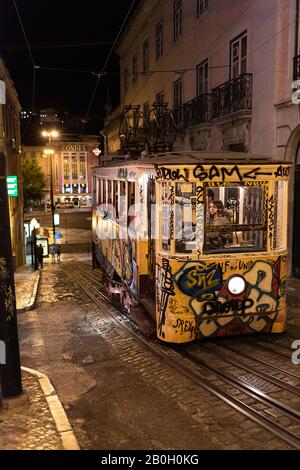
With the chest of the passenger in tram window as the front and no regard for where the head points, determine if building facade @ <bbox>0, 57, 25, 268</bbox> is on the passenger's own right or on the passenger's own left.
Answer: on the passenger's own right

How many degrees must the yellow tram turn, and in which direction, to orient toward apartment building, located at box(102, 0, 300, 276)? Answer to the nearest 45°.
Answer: approximately 135° to its left

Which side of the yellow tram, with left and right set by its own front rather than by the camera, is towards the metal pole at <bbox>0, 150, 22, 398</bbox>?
right

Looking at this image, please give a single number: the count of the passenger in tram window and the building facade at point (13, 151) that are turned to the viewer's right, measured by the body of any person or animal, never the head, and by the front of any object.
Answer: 1

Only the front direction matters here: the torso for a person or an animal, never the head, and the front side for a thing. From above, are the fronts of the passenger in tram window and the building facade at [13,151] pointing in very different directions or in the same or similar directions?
very different directions

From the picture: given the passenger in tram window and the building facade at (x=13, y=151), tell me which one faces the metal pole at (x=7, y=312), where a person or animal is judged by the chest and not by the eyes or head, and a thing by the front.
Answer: the passenger in tram window

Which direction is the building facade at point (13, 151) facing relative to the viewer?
to the viewer's right

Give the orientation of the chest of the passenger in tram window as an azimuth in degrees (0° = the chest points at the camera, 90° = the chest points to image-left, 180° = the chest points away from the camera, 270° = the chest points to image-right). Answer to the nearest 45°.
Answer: approximately 45°

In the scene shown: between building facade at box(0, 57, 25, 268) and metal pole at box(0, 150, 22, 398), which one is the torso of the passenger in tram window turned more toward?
the metal pole

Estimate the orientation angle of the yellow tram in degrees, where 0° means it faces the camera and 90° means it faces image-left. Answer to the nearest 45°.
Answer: approximately 315°
